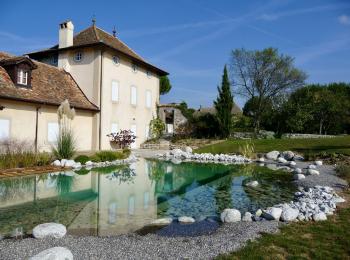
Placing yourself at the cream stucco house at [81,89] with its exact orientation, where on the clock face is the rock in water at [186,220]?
The rock in water is roughly at 1 o'clock from the cream stucco house.

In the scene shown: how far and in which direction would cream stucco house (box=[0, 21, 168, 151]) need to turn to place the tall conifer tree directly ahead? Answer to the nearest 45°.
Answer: approximately 45° to its left

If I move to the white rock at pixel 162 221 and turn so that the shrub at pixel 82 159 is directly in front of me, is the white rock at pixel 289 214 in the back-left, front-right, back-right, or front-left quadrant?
back-right

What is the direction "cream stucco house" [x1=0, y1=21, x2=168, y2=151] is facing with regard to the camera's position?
facing the viewer and to the right of the viewer

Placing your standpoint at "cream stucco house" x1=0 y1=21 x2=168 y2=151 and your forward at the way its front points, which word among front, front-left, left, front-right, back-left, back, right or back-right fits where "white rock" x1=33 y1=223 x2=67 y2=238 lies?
front-right

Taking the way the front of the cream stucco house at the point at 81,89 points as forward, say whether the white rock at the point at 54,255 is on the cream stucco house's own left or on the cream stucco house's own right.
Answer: on the cream stucco house's own right

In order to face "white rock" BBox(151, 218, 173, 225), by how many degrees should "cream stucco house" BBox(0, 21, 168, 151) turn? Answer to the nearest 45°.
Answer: approximately 45° to its right

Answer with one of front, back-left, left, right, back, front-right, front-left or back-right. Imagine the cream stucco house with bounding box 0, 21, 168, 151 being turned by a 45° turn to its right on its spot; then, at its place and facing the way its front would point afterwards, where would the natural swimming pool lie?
front

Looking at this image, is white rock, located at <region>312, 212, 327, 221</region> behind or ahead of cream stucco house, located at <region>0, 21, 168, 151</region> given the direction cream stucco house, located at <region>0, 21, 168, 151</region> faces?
ahead

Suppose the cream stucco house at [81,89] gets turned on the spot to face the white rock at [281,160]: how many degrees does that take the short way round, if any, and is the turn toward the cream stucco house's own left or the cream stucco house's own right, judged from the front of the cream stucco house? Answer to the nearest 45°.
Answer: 0° — it already faces it

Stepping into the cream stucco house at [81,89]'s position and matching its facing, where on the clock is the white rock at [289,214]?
The white rock is roughly at 1 o'clock from the cream stucco house.

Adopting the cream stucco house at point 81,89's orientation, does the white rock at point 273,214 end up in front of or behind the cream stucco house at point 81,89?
in front
